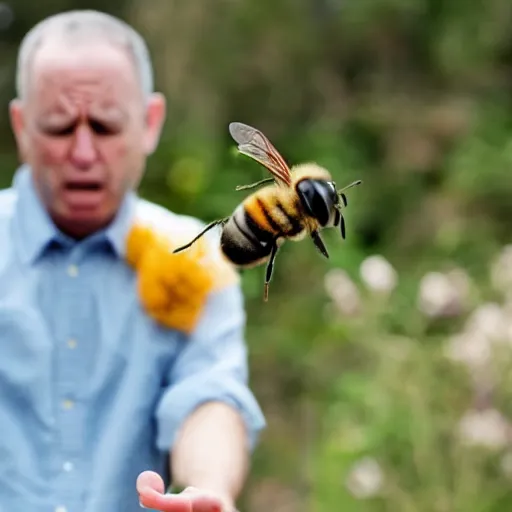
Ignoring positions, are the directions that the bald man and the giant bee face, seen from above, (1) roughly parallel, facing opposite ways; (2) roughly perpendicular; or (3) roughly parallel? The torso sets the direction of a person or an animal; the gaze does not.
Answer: roughly perpendicular

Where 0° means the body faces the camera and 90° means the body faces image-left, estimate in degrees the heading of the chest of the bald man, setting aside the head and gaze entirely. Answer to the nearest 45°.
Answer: approximately 0°

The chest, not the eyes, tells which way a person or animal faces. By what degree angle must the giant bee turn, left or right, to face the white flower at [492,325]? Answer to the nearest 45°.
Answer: approximately 45° to its left

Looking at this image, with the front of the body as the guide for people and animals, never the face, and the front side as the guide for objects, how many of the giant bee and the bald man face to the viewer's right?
1

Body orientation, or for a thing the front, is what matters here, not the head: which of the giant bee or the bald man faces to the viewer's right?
the giant bee

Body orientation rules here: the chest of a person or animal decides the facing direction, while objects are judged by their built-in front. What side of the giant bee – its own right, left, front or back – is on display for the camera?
right

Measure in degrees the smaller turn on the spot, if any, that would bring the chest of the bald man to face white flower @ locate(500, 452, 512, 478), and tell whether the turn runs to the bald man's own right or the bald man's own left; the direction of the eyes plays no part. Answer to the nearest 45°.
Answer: approximately 135° to the bald man's own left

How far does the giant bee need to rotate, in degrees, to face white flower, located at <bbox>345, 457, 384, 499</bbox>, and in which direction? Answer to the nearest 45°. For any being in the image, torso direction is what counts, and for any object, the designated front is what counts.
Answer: approximately 90° to its left

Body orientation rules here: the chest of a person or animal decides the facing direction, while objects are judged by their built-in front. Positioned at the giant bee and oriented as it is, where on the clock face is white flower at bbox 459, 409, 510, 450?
The white flower is roughly at 10 o'clock from the giant bee.
